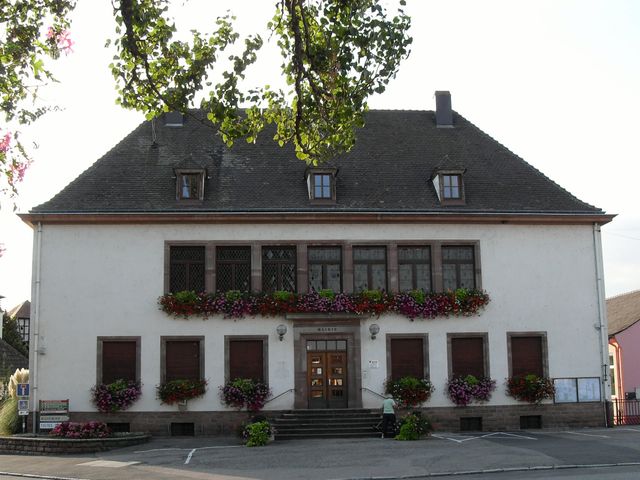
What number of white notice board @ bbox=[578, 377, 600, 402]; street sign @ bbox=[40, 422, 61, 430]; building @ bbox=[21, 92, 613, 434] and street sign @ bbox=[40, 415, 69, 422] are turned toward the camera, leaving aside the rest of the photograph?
4

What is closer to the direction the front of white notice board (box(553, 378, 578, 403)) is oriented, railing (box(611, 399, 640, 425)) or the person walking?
the person walking

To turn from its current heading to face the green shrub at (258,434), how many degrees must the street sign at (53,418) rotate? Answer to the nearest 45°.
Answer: approximately 45° to its left

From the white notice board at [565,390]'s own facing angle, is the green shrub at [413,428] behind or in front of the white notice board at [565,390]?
in front

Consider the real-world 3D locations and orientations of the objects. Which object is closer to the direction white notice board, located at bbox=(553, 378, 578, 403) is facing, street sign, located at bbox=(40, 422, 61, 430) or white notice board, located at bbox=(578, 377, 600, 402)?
the street sign

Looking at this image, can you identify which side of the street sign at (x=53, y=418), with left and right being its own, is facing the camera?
front

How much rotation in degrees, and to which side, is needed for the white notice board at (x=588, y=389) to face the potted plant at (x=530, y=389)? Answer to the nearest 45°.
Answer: approximately 45° to its right

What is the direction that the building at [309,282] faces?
toward the camera

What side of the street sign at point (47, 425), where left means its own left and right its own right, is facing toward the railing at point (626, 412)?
left

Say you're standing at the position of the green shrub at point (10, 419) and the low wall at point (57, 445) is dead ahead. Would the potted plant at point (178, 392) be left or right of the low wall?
left

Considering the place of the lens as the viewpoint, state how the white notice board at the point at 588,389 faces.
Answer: facing the viewer

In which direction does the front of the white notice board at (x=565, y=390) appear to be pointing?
toward the camera
